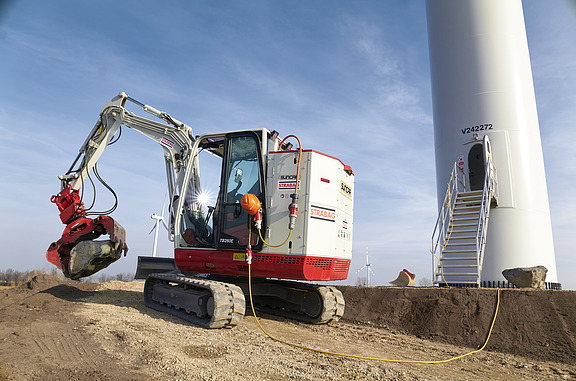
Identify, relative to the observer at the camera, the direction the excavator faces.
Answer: facing away from the viewer and to the left of the viewer

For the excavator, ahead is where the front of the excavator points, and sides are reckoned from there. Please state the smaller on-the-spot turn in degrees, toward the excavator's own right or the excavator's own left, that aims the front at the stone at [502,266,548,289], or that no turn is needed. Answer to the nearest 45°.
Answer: approximately 135° to the excavator's own right
